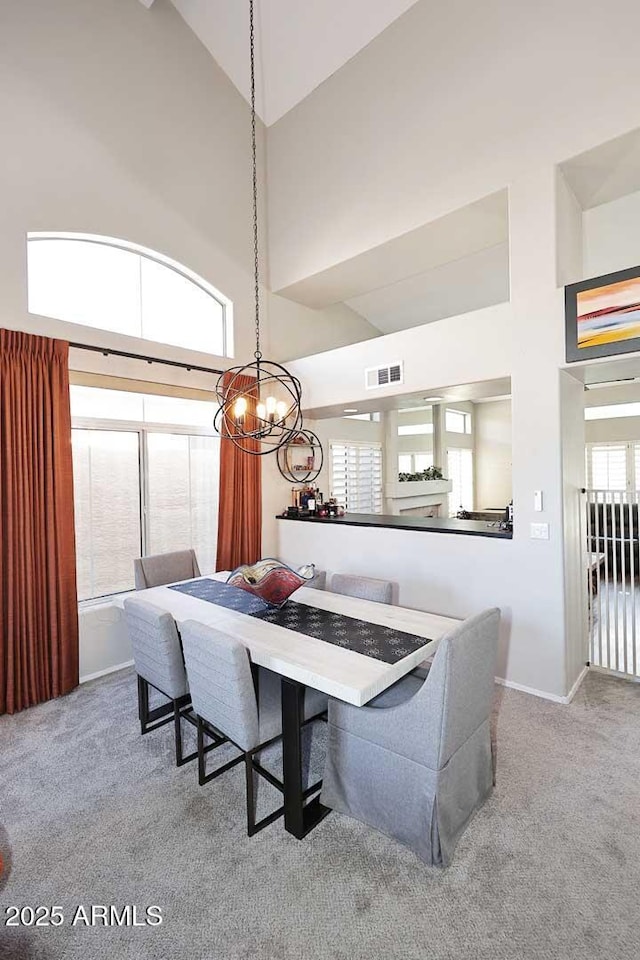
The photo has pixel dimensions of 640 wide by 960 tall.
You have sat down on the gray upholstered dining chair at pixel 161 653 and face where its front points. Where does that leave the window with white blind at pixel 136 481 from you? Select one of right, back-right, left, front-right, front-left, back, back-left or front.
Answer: front-left

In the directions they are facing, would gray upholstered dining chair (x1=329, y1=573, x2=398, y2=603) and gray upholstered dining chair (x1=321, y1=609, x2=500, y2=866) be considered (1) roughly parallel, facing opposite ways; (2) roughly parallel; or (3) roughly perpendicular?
roughly perpendicular

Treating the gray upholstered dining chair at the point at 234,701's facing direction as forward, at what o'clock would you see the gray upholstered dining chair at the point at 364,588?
the gray upholstered dining chair at the point at 364,588 is roughly at 12 o'clock from the gray upholstered dining chair at the point at 234,701.

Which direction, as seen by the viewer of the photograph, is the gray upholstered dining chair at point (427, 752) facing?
facing away from the viewer and to the left of the viewer

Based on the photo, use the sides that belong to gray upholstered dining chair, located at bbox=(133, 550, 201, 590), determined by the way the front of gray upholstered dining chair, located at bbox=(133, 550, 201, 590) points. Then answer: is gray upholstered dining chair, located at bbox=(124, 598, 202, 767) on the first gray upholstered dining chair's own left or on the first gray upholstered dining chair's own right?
on the first gray upholstered dining chair's own right

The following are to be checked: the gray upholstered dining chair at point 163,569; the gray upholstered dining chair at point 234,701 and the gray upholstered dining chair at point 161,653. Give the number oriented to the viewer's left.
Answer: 0

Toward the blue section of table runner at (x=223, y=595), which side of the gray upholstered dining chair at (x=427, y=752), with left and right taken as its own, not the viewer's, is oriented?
front

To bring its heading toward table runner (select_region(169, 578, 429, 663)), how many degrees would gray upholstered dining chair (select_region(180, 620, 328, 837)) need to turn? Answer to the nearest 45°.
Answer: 0° — it already faces it

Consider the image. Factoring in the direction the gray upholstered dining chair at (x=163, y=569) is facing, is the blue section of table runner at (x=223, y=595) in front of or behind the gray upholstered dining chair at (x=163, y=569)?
in front

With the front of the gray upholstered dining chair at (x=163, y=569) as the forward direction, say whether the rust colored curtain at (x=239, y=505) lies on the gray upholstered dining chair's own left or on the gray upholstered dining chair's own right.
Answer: on the gray upholstered dining chair's own left

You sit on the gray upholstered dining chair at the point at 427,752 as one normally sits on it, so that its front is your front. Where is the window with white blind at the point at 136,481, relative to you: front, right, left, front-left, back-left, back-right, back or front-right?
front

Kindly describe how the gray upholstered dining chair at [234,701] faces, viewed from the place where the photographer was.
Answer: facing away from the viewer and to the right of the viewer

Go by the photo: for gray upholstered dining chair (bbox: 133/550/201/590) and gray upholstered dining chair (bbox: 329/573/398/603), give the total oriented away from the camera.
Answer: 0

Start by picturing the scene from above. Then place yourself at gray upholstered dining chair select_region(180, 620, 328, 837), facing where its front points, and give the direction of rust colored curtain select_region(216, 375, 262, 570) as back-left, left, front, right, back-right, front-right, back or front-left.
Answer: front-left

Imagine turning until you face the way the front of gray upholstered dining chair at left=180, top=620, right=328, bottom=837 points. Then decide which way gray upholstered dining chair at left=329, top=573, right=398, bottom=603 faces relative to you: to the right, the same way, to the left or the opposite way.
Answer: the opposite way

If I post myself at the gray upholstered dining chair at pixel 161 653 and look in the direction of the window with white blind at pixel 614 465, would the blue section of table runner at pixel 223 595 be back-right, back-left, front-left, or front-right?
front-left

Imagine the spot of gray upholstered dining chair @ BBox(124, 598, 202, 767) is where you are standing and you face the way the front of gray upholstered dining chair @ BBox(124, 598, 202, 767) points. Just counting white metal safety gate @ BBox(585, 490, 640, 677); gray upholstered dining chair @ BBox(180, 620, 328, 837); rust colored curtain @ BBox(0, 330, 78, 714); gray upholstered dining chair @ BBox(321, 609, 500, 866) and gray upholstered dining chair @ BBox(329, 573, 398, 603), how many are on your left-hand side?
1

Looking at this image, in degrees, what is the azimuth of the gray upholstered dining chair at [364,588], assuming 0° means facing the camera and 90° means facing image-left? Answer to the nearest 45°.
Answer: approximately 45°

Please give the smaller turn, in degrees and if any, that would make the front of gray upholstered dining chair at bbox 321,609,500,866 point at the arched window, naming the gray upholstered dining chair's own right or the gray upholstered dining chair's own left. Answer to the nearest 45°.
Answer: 0° — it already faces it
